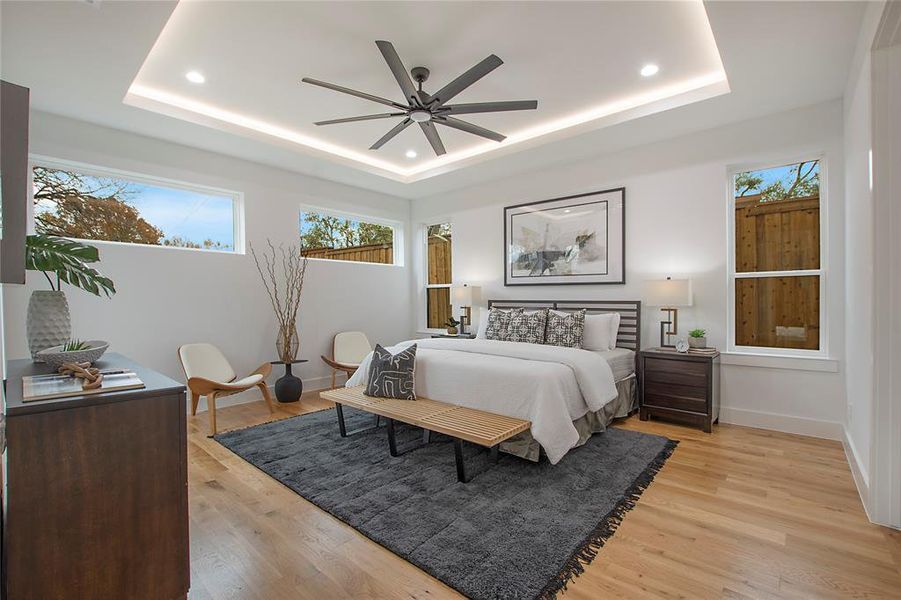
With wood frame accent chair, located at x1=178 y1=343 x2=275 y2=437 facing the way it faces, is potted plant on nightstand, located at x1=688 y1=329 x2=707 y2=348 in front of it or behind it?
in front

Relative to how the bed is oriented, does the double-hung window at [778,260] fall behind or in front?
behind

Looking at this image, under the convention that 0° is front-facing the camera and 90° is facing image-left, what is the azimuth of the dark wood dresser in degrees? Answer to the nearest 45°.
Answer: approximately 270°

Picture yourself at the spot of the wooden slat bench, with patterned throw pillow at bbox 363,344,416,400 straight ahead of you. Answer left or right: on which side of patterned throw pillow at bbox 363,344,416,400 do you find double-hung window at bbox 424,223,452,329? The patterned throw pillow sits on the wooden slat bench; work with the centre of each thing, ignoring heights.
right

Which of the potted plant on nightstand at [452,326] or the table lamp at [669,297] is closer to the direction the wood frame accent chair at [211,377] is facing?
the table lamp

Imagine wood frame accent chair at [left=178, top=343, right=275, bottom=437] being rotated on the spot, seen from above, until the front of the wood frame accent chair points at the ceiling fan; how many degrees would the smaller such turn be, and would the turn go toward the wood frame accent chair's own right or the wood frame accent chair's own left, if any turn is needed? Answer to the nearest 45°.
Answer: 0° — it already faces it

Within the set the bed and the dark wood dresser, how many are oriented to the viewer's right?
1

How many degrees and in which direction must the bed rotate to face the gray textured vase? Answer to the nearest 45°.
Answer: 0° — it already faces it

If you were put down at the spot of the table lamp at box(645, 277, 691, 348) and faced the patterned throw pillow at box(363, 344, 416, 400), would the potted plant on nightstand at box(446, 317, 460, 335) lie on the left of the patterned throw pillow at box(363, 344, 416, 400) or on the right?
right

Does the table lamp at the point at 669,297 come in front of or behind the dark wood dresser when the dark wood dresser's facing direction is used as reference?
in front
